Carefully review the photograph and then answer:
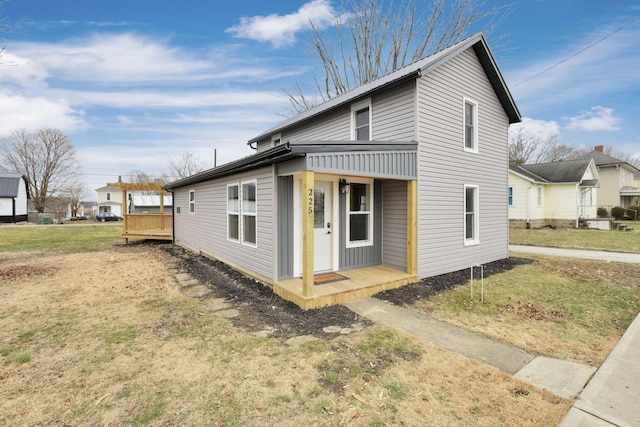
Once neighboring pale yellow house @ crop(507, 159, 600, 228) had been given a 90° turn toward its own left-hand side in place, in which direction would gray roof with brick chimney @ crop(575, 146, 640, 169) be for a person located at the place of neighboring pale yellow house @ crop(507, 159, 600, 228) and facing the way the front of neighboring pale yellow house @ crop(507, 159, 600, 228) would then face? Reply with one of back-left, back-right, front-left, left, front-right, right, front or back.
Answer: front-left

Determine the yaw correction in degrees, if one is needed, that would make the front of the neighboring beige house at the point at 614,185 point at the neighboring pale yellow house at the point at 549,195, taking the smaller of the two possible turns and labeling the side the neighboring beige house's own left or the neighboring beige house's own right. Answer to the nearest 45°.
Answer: approximately 45° to the neighboring beige house's own right

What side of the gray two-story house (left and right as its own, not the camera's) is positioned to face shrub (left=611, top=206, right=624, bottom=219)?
left

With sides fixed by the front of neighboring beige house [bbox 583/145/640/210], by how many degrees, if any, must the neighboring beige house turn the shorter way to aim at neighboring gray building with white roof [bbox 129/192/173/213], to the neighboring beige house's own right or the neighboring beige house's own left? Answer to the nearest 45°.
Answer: approximately 90° to the neighboring beige house's own right

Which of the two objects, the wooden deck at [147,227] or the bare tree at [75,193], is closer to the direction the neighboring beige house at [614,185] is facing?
the wooden deck

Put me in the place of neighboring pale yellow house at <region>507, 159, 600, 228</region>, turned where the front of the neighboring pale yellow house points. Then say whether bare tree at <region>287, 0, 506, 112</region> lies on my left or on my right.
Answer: on my right

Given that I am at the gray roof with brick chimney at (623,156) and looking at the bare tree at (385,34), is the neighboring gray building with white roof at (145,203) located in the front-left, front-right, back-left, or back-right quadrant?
front-right

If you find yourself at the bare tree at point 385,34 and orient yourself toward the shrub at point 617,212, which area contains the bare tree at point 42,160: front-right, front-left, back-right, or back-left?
back-left
